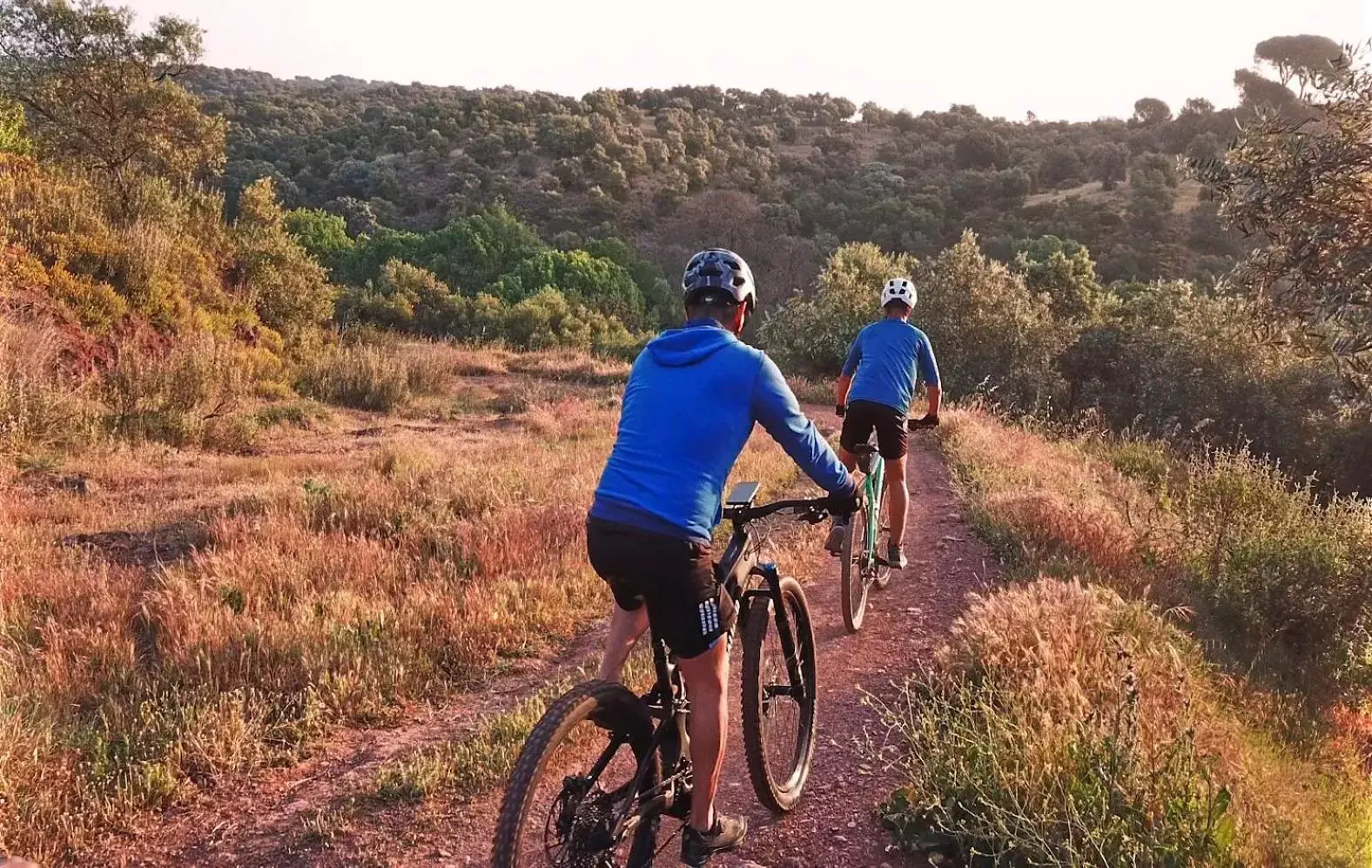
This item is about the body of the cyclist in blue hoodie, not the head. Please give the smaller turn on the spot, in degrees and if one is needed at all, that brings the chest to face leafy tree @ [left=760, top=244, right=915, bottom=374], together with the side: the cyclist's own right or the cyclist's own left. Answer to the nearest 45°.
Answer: approximately 45° to the cyclist's own left

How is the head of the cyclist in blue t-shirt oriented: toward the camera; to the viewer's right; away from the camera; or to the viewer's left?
away from the camera

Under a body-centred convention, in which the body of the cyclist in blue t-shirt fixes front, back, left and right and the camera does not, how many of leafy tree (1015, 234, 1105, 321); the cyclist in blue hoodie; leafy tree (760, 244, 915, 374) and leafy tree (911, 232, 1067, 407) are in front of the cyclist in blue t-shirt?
3

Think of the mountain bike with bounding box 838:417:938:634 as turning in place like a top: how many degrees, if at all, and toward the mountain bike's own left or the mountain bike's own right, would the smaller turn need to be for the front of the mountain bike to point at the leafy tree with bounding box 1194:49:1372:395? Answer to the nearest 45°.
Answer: approximately 45° to the mountain bike's own right

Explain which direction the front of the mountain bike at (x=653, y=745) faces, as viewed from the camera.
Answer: facing away from the viewer and to the right of the viewer

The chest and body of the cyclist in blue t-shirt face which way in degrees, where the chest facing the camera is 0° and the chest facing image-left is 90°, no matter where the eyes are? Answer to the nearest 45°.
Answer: approximately 180°

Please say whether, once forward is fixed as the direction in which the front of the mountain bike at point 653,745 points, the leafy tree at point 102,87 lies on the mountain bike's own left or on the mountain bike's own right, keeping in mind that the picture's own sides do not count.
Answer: on the mountain bike's own left

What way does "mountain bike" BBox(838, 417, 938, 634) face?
away from the camera

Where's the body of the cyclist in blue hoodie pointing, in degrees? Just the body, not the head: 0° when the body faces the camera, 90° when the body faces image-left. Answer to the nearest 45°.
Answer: approximately 225°

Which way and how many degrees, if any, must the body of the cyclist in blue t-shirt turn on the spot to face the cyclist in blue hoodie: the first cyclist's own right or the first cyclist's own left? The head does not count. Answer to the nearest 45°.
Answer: approximately 180°

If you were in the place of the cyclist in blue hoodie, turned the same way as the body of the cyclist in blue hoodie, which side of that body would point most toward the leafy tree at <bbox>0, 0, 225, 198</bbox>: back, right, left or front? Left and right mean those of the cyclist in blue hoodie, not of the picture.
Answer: left
